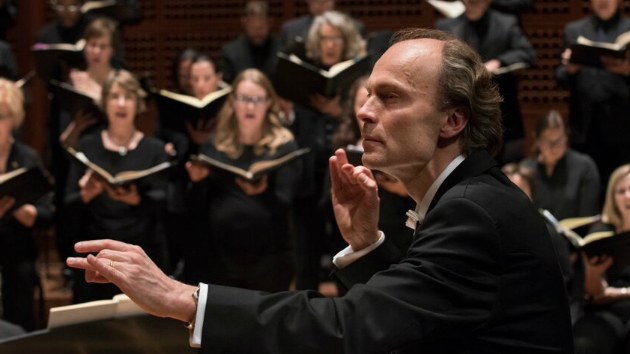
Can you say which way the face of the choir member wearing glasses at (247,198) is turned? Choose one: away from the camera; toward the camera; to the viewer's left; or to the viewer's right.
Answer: toward the camera

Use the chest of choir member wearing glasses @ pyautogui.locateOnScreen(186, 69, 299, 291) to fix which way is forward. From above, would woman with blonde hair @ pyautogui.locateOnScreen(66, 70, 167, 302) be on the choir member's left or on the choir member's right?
on the choir member's right

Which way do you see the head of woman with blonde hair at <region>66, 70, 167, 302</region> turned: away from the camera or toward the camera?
toward the camera

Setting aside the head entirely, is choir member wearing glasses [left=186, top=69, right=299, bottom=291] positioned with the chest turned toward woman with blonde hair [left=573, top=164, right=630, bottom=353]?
no

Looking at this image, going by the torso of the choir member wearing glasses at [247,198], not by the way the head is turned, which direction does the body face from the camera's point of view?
toward the camera

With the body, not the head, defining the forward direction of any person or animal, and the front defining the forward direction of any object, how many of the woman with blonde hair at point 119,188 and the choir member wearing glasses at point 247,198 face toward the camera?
2

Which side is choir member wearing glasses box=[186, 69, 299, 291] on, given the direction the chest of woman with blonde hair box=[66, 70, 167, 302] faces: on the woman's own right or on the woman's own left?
on the woman's own left

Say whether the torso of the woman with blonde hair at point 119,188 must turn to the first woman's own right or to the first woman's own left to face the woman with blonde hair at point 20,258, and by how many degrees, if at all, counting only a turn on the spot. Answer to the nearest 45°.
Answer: approximately 90° to the first woman's own right

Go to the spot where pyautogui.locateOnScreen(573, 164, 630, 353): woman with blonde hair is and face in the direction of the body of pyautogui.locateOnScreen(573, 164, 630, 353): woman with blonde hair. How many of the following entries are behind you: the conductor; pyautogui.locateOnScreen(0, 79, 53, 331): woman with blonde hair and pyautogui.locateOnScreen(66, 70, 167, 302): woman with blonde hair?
0

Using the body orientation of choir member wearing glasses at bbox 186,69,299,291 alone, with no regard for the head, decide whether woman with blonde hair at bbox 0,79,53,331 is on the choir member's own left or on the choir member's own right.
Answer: on the choir member's own right

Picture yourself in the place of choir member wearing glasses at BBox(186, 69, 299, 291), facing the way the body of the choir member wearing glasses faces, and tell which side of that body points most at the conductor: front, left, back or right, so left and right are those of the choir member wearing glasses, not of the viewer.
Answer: front

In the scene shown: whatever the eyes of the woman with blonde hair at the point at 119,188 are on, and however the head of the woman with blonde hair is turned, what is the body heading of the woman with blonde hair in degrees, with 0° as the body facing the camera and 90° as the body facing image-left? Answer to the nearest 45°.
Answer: approximately 0°

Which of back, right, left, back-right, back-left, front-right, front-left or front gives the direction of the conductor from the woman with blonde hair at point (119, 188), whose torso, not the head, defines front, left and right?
front

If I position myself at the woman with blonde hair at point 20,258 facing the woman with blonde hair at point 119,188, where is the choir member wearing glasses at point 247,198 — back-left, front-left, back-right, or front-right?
front-right
